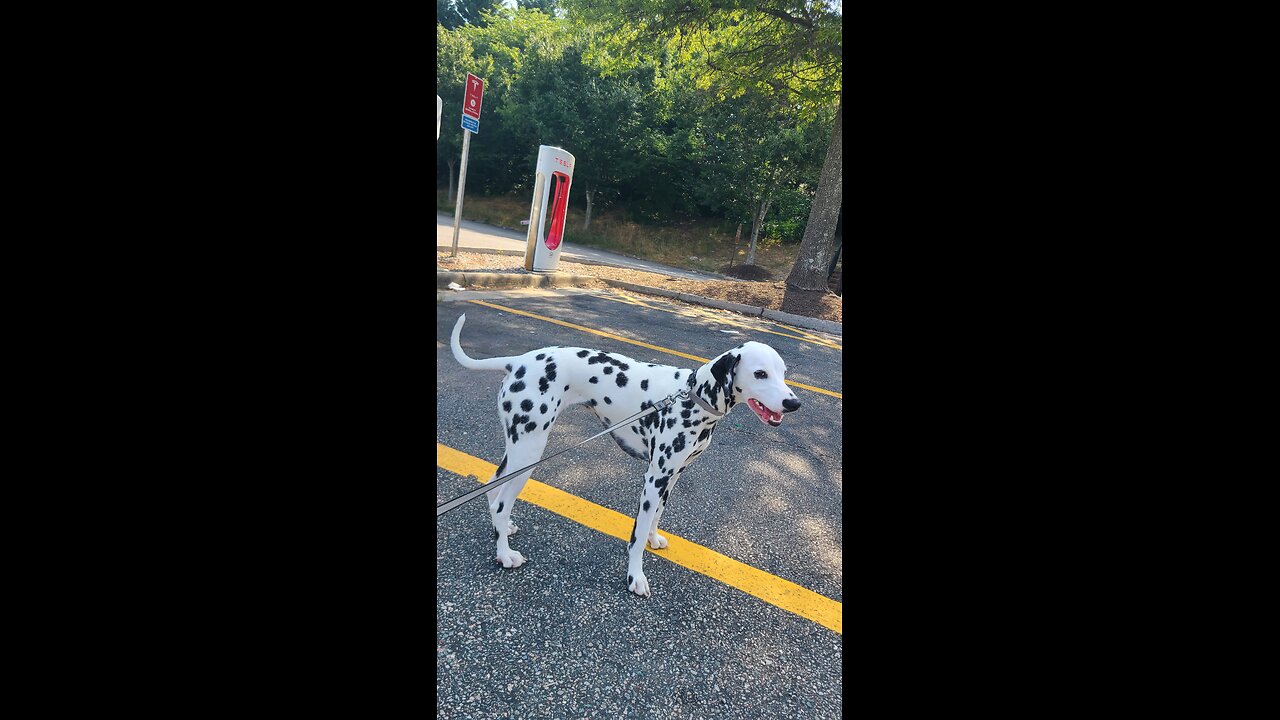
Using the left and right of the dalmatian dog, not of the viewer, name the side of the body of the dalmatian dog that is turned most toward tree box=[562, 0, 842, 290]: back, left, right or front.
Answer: left

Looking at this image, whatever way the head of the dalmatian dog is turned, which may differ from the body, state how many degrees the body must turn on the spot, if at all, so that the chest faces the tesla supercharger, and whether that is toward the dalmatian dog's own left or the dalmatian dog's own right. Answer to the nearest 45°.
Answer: approximately 90° to the dalmatian dog's own left

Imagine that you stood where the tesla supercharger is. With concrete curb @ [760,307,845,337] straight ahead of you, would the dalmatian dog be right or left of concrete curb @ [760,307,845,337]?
right

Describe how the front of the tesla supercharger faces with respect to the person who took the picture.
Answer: facing the viewer and to the right of the viewer

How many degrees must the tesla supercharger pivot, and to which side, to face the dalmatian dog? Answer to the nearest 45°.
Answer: approximately 45° to its right

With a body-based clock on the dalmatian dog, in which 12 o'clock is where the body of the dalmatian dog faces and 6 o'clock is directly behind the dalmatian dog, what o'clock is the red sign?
The red sign is roughly at 8 o'clock from the dalmatian dog.

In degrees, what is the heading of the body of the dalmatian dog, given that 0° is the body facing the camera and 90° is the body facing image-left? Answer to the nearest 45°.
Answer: approximately 270°

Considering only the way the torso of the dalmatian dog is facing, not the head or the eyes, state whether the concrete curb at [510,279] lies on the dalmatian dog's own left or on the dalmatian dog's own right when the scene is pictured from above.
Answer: on the dalmatian dog's own left

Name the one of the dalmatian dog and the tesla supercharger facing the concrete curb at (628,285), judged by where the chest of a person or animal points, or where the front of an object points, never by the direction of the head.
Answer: the tesla supercharger

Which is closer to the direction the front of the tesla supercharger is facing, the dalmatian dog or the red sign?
the dalmatian dog

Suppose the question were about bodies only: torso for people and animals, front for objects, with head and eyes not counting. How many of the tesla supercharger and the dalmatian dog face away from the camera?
0
